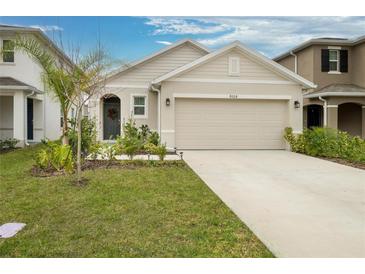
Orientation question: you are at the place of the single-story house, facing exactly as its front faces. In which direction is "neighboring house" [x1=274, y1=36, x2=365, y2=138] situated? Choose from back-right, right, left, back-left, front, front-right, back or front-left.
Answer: back-left

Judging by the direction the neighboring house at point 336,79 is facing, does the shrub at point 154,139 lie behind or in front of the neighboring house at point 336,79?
in front

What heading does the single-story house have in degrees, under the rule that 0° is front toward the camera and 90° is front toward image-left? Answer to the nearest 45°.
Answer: approximately 0°

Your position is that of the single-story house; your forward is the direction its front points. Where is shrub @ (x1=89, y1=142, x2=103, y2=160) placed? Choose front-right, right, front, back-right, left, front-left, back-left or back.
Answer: front-right

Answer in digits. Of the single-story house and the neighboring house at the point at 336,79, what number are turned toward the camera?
2

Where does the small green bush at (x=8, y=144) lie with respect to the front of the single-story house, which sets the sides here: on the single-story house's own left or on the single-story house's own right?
on the single-story house's own right

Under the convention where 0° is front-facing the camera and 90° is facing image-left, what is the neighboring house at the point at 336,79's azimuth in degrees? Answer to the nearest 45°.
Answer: approximately 0°

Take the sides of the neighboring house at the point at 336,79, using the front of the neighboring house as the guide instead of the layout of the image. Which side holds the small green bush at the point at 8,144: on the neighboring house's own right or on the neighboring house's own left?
on the neighboring house's own right

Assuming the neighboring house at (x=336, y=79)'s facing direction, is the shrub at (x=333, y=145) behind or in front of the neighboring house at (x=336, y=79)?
in front
